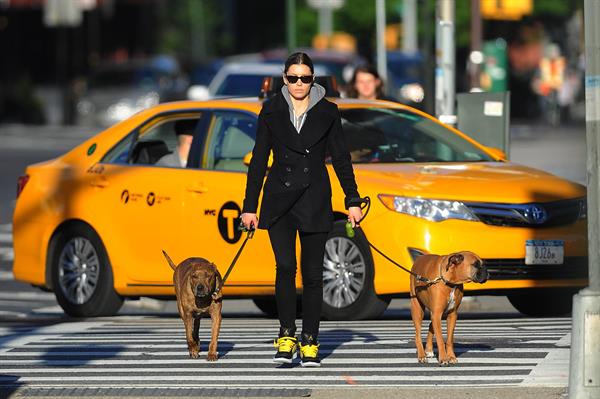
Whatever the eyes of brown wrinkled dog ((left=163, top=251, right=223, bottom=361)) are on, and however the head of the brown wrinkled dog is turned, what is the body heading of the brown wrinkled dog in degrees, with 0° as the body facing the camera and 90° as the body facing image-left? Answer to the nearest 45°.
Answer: approximately 0°

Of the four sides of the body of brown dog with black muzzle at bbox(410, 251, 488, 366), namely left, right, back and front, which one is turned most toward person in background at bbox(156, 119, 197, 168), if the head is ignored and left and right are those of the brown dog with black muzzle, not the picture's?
back

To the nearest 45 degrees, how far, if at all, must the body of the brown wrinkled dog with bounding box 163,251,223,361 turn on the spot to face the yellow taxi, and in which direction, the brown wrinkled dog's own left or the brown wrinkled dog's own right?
approximately 180°

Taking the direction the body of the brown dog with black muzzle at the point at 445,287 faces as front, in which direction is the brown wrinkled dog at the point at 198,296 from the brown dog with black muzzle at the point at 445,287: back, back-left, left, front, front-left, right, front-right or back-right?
back-right

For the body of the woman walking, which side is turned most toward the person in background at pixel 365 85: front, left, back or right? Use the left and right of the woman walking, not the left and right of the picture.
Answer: back

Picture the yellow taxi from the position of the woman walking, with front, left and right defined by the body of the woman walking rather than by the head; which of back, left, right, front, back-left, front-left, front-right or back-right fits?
back

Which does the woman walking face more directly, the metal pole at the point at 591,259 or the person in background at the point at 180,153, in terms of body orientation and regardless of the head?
the metal pole

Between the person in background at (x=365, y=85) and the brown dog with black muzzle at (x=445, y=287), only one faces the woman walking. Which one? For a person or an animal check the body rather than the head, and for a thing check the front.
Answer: the person in background

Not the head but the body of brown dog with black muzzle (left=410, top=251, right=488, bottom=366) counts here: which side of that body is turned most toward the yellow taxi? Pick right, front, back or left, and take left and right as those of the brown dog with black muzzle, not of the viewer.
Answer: back

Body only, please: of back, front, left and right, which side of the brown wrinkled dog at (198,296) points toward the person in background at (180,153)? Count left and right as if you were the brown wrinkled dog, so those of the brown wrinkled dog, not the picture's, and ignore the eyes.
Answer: back

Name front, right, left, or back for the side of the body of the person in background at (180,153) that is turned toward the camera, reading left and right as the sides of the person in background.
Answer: right

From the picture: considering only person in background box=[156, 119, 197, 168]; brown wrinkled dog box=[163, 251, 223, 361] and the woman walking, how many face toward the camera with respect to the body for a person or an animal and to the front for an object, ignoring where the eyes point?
2

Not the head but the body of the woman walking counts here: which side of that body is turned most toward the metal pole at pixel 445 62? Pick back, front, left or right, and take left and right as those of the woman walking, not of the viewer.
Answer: back

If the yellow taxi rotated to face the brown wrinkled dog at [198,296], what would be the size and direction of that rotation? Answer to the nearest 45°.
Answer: approximately 45° to its right
